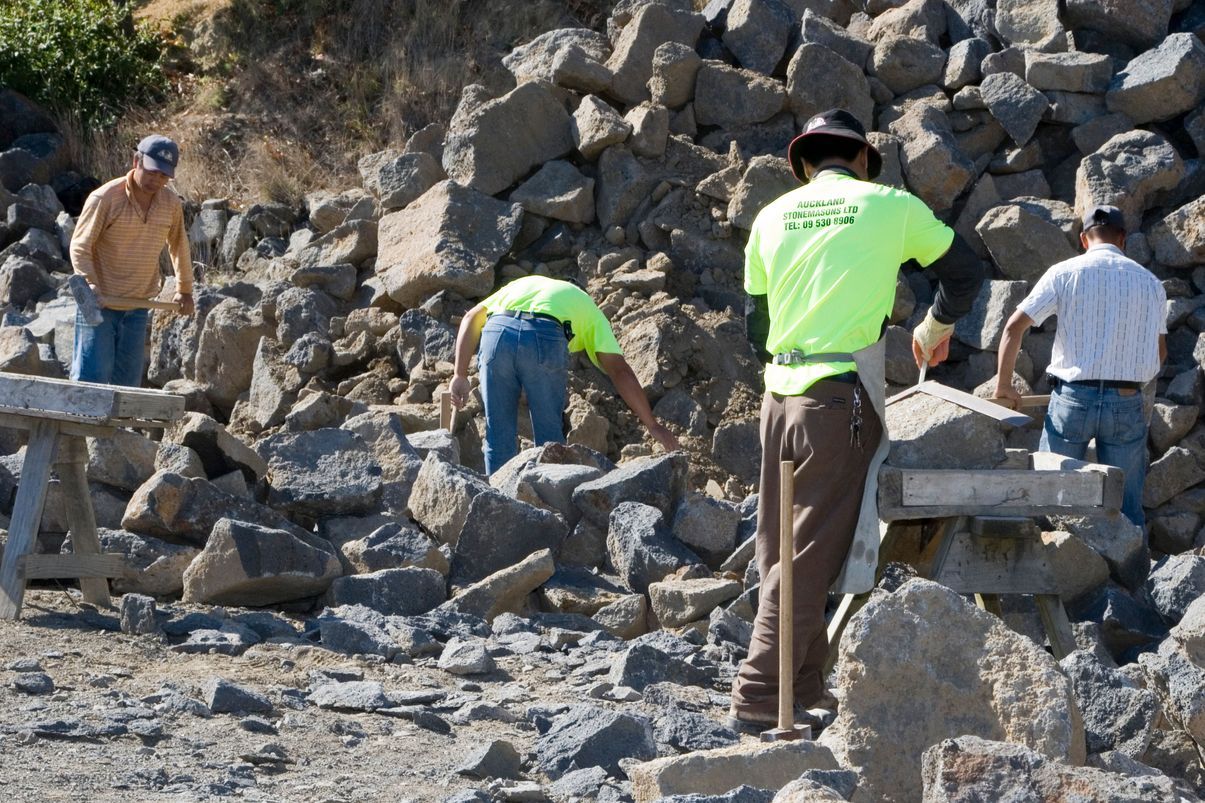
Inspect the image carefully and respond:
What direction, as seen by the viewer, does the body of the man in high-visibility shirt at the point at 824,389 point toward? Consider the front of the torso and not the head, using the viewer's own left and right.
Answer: facing away from the viewer and to the right of the viewer

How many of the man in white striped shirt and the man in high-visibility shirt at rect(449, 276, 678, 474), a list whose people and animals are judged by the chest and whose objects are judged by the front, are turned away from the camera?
2

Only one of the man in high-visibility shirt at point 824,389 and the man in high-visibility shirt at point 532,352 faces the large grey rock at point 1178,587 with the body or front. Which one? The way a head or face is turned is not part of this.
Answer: the man in high-visibility shirt at point 824,389

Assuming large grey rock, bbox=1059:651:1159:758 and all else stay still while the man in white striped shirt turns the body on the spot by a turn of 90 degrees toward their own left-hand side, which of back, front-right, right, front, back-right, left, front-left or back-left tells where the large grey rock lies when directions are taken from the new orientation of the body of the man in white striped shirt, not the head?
left

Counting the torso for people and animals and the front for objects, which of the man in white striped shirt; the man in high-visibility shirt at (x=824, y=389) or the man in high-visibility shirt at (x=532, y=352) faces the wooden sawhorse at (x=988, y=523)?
the man in high-visibility shirt at (x=824, y=389)

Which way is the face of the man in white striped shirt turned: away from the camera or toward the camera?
away from the camera

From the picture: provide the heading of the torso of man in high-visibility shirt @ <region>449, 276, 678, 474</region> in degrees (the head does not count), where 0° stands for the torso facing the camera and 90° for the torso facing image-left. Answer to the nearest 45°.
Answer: approximately 180°

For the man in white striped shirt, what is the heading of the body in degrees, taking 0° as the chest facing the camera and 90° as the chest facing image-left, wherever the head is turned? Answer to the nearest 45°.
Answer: approximately 180°

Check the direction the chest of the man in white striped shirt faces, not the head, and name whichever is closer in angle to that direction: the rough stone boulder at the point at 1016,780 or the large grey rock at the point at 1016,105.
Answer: the large grey rock

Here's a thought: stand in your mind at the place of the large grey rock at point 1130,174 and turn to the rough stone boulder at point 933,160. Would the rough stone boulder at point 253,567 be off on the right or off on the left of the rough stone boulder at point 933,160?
left

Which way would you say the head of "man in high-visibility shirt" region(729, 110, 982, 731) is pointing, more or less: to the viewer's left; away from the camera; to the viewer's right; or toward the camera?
away from the camera

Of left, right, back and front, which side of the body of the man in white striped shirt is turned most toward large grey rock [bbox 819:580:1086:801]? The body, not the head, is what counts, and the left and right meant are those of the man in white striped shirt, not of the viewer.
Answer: back

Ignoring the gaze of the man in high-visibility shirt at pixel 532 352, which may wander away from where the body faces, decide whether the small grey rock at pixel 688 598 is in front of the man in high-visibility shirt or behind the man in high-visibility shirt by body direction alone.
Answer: behind

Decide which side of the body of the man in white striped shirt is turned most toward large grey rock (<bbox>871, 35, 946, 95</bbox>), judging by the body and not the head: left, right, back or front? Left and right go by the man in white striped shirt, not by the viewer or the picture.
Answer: front

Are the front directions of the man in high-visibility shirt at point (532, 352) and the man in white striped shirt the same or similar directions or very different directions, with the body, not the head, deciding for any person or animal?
same or similar directions

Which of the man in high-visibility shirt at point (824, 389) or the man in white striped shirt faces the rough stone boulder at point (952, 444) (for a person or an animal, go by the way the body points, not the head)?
the man in high-visibility shirt
